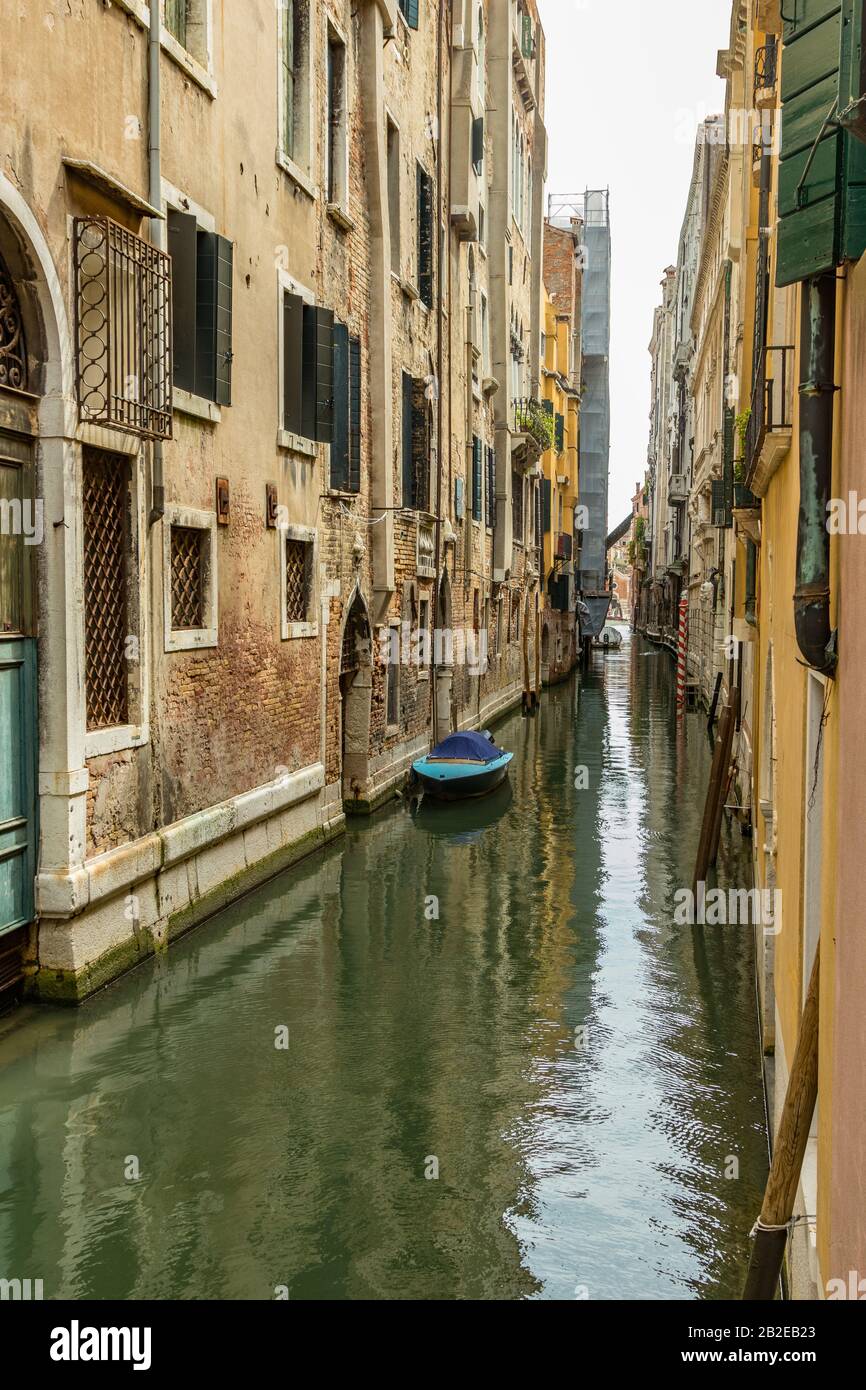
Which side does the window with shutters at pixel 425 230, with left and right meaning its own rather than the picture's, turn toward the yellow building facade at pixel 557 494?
left

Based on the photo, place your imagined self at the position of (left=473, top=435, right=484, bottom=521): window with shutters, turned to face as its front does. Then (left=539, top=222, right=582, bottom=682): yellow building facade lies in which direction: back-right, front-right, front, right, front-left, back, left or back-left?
left

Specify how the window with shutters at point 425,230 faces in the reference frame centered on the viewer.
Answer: facing to the right of the viewer

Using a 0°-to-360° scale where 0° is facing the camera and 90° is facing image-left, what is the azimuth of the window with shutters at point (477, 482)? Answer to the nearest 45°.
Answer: approximately 270°

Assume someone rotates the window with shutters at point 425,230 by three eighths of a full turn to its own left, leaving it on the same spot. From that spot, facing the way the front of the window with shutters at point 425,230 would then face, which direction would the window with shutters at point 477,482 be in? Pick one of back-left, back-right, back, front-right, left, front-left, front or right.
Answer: front-right

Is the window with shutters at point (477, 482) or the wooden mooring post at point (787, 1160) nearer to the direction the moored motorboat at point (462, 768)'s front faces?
the wooden mooring post

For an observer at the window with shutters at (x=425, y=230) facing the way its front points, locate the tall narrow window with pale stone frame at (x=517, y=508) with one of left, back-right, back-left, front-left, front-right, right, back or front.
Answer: left

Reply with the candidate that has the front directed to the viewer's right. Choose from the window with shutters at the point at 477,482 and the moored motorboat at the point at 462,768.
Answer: the window with shutters

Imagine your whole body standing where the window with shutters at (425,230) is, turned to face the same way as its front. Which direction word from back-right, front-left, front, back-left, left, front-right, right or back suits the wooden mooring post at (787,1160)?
right
